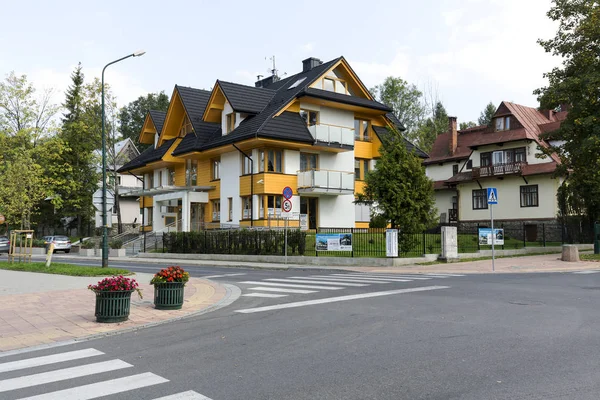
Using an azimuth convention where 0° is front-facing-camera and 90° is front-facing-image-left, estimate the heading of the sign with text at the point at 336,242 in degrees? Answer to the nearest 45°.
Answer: approximately 0°

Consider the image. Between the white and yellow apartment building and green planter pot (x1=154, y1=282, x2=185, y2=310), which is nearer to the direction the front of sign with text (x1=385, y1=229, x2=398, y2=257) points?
the green planter pot

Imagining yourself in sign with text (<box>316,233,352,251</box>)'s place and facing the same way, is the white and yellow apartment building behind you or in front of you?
behind

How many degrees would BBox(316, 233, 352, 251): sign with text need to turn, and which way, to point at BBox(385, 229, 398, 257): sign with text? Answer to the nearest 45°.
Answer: approximately 45° to its left

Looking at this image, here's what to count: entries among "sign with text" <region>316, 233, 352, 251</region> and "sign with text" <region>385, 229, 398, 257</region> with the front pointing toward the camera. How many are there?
2

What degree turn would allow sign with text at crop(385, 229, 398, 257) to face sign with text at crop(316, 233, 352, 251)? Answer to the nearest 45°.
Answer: approximately 135° to its right

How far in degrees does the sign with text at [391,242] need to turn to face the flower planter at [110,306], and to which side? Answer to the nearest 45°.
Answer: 0° — it already faces it

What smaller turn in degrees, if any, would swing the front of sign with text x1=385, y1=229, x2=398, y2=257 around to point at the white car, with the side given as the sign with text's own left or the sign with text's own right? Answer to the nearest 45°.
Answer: approximately 135° to the sign with text's own right
